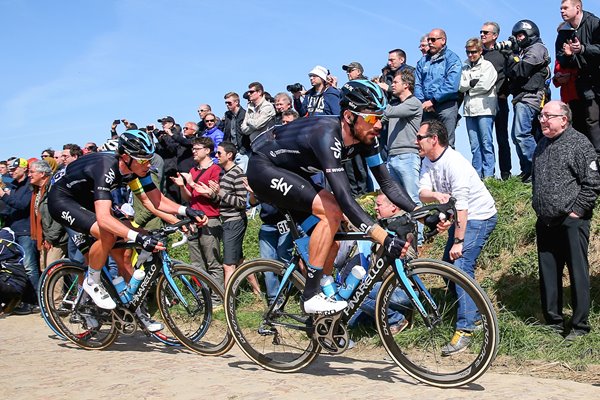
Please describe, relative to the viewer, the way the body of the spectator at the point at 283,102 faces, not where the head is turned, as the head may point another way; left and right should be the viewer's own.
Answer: facing the viewer and to the left of the viewer

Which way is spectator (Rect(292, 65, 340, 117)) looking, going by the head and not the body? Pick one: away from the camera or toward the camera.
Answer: toward the camera

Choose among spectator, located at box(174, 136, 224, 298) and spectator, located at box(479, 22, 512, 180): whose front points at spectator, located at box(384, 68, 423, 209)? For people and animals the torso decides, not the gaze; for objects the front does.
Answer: spectator, located at box(479, 22, 512, 180)

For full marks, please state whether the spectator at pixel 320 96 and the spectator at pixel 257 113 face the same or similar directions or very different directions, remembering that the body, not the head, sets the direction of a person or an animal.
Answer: same or similar directions

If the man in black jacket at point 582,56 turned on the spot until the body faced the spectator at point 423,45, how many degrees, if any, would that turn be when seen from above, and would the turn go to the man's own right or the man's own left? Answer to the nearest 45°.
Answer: approximately 90° to the man's own right

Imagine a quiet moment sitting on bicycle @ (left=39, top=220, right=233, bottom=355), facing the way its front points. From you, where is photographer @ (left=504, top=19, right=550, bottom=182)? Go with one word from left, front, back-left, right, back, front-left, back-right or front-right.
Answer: front-left

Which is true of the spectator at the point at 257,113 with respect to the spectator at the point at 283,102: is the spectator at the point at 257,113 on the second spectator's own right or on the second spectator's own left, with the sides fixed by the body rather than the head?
on the second spectator's own right

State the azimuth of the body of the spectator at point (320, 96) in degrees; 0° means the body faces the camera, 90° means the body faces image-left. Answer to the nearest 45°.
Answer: approximately 45°

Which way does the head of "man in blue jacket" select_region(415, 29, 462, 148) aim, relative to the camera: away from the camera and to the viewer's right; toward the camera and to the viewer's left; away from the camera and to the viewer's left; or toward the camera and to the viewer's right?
toward the camera and to the viewer's left

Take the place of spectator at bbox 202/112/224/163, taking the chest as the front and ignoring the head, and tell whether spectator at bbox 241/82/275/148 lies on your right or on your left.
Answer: on your left

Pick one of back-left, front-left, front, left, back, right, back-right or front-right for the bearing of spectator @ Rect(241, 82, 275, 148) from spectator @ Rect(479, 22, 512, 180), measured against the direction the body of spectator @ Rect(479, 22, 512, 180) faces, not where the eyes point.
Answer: front-right

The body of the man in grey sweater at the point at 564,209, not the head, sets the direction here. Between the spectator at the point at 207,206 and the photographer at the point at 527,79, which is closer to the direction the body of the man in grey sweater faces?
the spectator

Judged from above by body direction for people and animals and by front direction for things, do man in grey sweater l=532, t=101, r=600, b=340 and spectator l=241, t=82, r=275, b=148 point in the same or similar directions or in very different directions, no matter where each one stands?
same or similar directions

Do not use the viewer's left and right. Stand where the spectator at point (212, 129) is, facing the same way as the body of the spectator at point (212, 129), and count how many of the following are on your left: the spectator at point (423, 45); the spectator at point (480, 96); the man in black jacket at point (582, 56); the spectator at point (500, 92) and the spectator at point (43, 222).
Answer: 4
